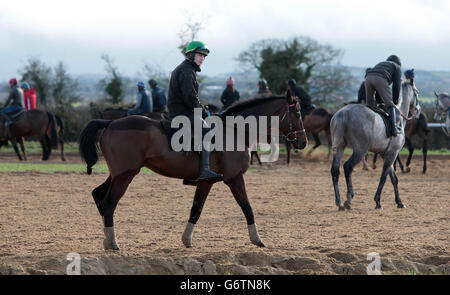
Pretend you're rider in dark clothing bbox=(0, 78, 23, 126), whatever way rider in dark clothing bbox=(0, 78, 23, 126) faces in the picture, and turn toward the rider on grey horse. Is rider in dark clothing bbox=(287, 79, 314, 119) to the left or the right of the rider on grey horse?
left

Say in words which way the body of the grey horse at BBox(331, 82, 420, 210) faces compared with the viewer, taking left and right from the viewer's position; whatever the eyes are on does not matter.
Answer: facing away from the viewer and to the right of the viewer

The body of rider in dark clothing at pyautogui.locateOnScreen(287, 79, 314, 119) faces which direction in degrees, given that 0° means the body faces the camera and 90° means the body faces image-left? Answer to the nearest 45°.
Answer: approximately 90°

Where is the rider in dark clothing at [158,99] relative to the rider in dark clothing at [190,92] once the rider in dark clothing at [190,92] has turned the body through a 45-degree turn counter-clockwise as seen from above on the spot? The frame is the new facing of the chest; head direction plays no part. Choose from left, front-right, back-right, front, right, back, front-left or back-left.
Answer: front-left

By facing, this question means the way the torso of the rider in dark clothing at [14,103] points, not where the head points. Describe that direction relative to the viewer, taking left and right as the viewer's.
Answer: facing to the left of the viewer

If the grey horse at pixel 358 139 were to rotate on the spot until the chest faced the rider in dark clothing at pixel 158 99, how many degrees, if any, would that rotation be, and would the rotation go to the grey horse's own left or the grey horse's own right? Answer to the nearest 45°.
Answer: approximately 90° to the grey horse's own left

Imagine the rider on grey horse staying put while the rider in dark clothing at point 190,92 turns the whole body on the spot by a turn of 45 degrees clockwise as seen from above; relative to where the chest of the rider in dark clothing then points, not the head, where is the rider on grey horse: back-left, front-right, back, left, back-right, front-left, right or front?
left

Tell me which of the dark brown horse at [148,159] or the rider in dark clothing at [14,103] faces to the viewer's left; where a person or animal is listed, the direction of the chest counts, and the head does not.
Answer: the rider in dark clothing

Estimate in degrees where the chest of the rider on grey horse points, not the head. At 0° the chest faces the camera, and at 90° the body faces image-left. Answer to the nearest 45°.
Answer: approximately 225°

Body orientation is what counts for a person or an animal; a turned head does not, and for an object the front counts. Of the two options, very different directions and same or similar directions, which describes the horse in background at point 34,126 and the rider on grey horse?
very different directions

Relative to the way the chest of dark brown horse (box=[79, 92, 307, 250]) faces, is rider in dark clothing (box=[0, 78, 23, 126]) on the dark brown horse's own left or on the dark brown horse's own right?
on the dark brown horse's own left

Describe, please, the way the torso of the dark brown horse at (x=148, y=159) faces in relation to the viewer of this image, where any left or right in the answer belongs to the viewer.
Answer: facing to the right of the viewer

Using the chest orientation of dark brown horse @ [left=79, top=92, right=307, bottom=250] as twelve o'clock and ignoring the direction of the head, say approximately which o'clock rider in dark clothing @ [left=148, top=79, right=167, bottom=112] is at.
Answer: The rider in dark clothing is roughly at 9 o'clock from the dark brown horse.

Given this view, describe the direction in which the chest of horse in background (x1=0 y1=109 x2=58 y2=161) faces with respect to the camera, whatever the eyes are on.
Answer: to the viewer's left

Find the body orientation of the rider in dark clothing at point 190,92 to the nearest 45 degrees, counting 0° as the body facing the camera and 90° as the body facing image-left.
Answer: approximately 270°
